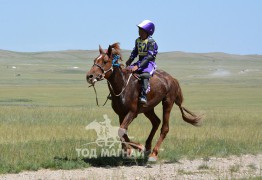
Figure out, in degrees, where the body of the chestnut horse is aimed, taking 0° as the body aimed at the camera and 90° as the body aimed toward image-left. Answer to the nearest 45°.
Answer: approximately 45°

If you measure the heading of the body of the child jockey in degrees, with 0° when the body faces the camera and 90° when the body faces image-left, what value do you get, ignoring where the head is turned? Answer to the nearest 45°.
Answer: approximately 45°
